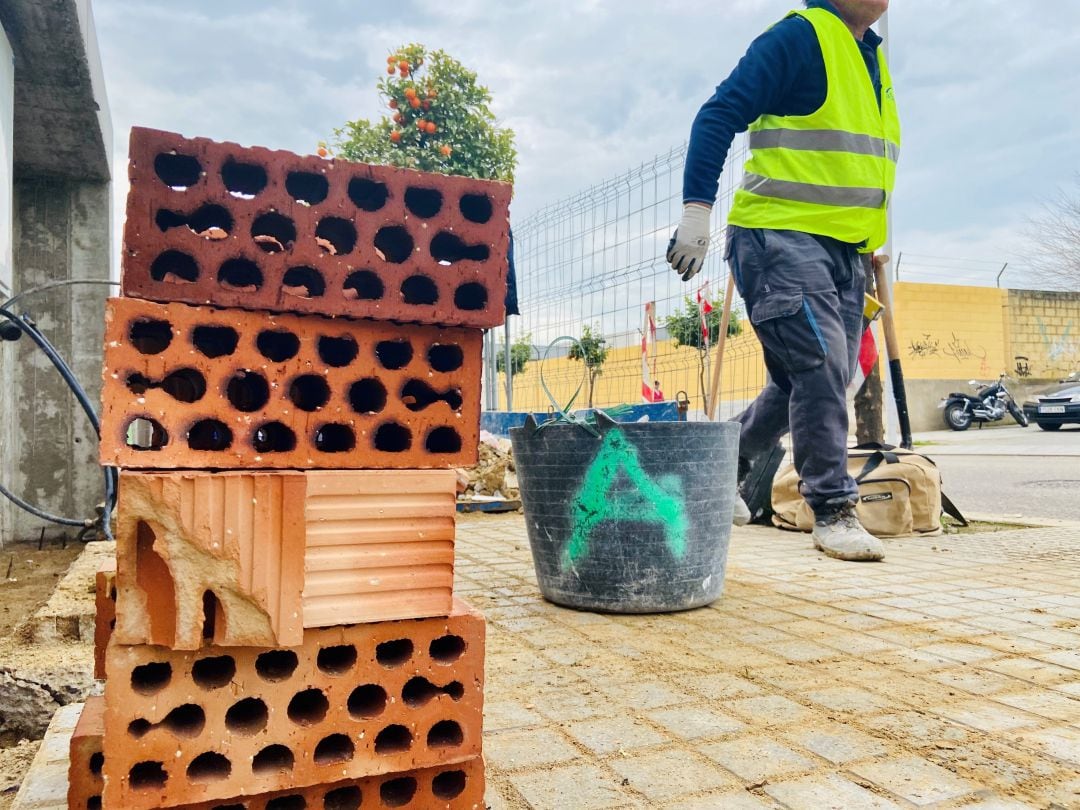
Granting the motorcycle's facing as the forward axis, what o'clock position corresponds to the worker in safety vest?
The worker in safety vest is roughly at 3 o'clock from the motorcycle.

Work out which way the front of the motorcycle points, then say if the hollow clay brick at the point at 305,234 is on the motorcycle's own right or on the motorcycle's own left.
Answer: on the motorcycle's own right

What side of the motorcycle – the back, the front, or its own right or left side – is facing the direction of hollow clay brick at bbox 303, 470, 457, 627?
right

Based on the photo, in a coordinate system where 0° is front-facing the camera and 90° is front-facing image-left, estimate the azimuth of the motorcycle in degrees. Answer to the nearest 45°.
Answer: approximately 270°
